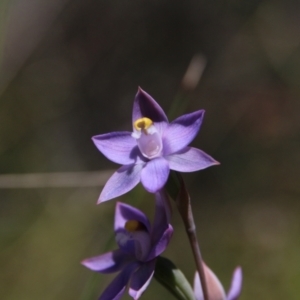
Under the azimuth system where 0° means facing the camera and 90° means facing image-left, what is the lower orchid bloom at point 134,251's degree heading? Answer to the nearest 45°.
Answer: approximately 45°
